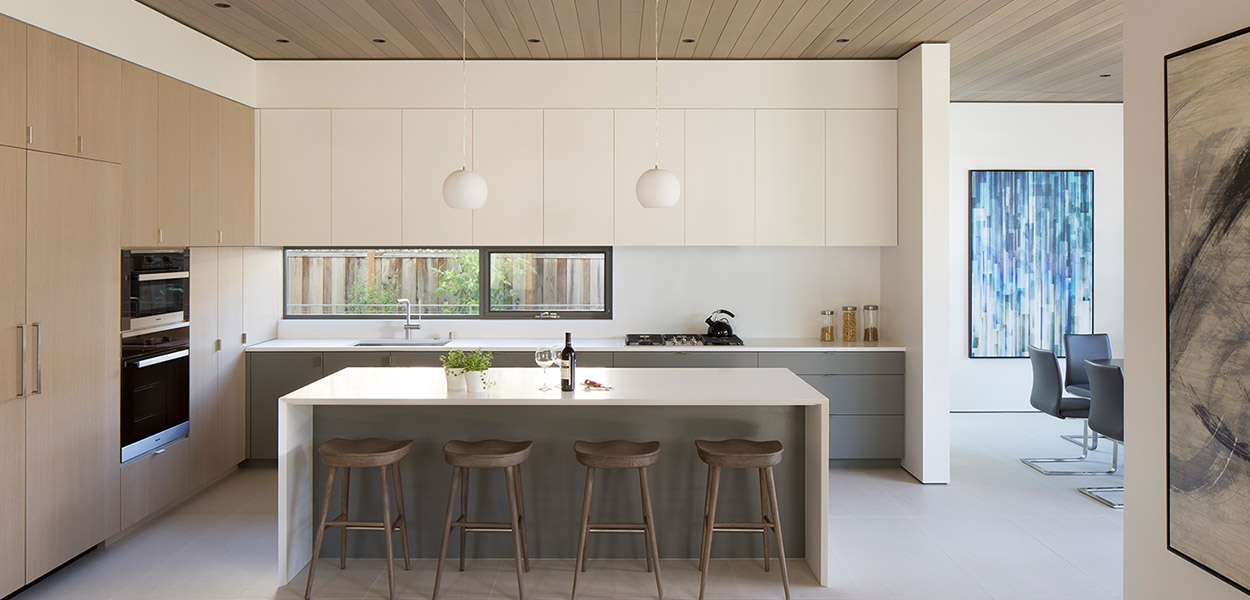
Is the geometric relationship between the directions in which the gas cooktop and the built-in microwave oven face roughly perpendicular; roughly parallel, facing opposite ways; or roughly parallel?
roughly perpendicular

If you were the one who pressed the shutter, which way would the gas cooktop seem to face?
facing the viewer

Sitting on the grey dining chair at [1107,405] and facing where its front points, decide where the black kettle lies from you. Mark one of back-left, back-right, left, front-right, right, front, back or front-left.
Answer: back-left

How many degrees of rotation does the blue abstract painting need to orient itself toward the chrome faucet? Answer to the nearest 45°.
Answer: approximately 45° to its right

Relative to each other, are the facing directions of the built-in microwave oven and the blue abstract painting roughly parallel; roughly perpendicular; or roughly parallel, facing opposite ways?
roughly perpendicular

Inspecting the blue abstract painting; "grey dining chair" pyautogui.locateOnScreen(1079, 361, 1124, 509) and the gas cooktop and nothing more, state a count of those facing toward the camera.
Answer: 2

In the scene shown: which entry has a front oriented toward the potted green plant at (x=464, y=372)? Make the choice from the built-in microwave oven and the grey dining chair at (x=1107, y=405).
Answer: the built-in microwave oven

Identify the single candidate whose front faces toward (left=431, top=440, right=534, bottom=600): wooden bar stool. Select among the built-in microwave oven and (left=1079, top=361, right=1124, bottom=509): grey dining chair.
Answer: the built-in microwave oven

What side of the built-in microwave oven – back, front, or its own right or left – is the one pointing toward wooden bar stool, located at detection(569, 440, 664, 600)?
front

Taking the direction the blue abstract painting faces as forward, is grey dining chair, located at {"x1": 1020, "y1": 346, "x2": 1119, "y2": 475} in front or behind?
in front

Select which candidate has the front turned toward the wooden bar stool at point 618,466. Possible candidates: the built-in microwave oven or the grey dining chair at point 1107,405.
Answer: the built-in microwave oven

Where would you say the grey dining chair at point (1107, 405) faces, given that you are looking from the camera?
facing away from the viewer and to the right of the viewer

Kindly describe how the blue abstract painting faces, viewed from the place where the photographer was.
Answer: facing the viewer

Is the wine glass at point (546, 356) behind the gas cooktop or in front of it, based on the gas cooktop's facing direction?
in front

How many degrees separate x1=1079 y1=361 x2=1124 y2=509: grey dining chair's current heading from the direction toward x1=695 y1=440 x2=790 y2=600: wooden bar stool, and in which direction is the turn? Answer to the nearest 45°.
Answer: approximately 180°

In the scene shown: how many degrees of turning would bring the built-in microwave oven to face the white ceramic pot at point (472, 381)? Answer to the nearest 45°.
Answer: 0° — it already faces it
